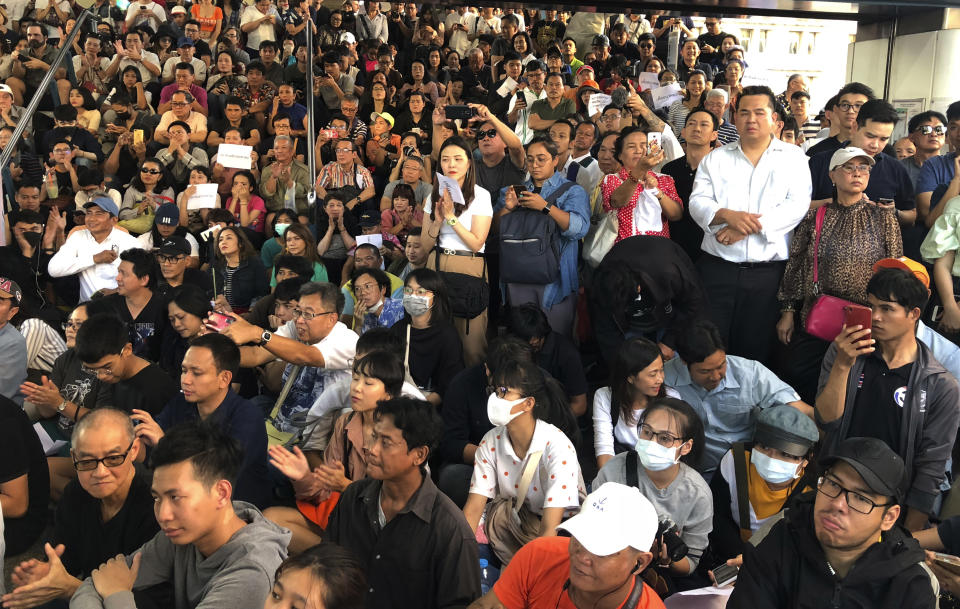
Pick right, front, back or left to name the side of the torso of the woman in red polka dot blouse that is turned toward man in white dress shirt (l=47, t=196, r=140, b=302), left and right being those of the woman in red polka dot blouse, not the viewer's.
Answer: right

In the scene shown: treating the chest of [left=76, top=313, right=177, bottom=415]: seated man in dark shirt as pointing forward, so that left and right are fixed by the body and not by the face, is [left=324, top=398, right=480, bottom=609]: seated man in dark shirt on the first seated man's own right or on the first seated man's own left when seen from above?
on the first seated man's own left

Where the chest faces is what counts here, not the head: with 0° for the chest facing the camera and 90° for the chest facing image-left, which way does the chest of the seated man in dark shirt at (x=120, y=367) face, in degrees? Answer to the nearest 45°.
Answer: approximately 45°

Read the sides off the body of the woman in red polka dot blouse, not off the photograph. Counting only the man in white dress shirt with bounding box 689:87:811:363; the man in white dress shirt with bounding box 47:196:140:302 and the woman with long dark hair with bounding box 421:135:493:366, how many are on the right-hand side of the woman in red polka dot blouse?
2

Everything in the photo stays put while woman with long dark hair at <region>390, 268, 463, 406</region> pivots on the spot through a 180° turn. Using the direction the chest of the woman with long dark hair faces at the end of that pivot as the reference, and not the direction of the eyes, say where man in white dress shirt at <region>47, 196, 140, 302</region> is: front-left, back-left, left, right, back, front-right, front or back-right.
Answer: left

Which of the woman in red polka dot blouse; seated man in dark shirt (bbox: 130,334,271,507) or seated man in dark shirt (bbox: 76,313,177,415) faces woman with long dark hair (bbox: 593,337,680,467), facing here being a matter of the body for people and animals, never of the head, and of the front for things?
the woman in red polka dot blouse

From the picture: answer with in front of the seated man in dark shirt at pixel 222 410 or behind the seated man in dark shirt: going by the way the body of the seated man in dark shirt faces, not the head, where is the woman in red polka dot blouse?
behind

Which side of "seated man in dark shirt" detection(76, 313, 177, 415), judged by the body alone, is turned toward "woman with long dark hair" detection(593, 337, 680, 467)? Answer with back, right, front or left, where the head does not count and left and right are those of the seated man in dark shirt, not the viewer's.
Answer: left

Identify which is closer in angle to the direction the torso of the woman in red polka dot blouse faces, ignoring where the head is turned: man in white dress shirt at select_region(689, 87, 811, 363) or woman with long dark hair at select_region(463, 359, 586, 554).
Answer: the woman with long dark hair

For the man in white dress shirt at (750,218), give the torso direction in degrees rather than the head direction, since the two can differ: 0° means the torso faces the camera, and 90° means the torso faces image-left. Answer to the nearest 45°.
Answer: approximately 0°

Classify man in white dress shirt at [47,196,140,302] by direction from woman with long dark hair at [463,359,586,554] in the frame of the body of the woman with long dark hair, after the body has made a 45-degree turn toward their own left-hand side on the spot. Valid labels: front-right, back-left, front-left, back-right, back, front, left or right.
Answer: back-right
